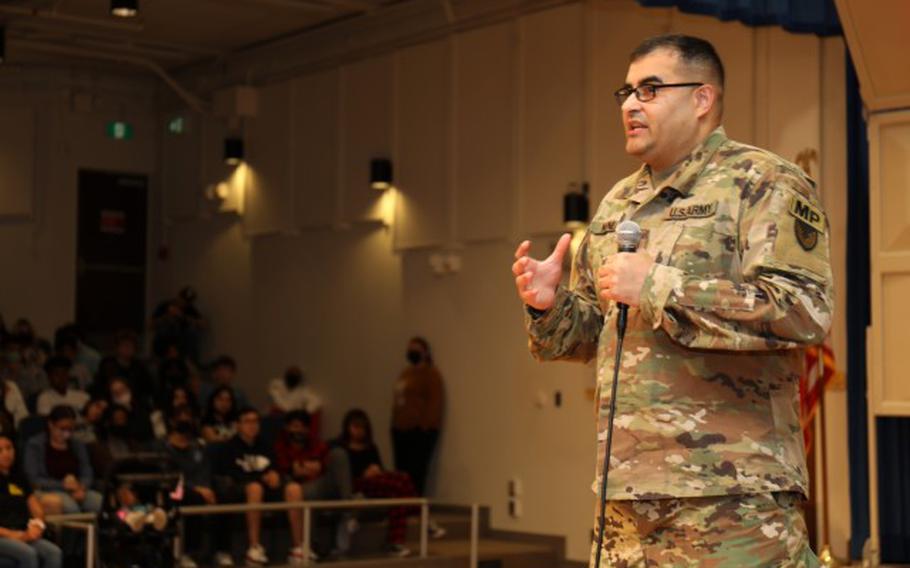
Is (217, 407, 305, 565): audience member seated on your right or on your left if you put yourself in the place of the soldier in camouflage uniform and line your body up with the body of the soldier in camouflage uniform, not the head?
on your right

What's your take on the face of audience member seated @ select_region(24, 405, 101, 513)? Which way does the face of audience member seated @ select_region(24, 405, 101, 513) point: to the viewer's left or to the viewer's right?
to the viewer's right

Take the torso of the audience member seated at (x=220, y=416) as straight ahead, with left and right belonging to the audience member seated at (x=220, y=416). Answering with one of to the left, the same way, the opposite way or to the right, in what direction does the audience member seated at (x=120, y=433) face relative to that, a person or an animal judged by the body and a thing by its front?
the same way

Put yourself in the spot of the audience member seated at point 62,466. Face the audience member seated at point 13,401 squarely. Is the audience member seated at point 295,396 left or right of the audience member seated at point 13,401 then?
right

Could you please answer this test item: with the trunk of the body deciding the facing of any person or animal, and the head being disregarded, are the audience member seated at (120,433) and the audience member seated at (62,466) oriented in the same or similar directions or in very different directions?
same or similar directions

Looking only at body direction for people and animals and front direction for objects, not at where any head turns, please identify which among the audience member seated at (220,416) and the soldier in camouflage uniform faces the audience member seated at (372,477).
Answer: the audience member seated at (220,416)

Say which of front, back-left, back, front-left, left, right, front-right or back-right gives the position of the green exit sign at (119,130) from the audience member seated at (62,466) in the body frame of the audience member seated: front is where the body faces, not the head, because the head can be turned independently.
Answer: back-left

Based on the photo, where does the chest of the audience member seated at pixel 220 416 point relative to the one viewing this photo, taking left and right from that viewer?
facing the viewer and to the right of the viewer

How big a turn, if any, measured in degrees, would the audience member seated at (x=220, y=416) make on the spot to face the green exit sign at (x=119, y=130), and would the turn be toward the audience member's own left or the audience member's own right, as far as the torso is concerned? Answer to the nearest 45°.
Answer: approximately 135° to the audience member's own left

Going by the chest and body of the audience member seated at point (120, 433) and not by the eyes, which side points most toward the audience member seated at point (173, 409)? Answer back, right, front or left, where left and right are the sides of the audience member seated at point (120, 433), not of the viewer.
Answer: left

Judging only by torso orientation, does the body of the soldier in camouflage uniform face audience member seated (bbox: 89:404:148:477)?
no

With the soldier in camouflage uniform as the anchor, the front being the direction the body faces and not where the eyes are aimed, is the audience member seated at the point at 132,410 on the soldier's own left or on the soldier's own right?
on the soldier's own right

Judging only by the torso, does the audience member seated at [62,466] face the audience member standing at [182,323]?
no

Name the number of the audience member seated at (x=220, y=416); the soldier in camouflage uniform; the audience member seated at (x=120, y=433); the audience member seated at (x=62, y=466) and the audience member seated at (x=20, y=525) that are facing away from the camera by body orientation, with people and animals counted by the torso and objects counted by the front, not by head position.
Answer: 0
